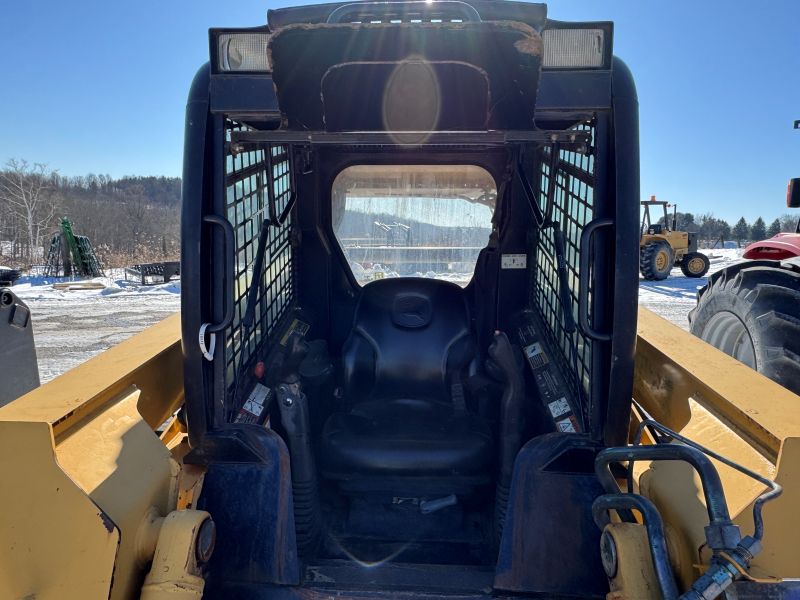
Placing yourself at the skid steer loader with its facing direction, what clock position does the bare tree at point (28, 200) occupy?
The bare tree is roughly at 5 o'clock from the skid steer loader.

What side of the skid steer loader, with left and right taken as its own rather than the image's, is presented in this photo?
front

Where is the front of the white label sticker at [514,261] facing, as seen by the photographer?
facing the viewer

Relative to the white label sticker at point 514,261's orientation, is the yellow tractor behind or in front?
behind

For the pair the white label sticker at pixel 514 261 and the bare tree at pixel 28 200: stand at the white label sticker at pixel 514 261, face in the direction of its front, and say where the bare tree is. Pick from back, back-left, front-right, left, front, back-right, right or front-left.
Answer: back-right
